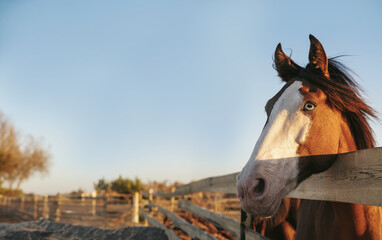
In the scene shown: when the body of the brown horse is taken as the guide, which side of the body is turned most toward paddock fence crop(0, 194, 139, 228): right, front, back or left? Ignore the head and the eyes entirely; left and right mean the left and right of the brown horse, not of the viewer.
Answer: right

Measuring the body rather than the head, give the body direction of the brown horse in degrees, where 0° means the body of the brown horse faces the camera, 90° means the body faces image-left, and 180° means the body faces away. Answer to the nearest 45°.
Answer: approximately 45°

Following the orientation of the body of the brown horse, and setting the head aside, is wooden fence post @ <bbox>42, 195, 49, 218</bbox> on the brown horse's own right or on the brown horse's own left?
on the brown horse's own right
